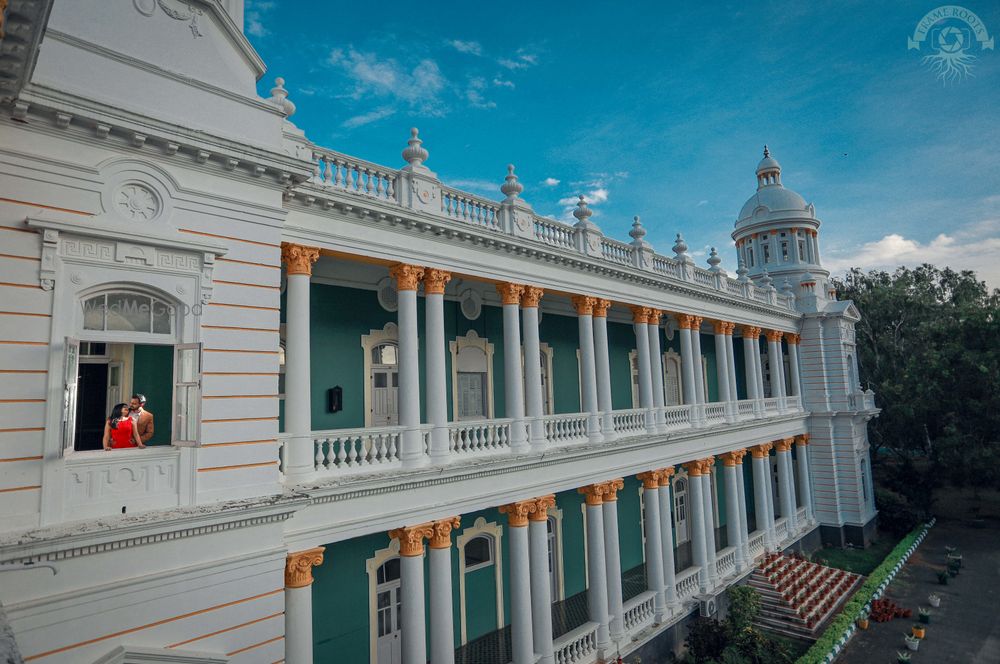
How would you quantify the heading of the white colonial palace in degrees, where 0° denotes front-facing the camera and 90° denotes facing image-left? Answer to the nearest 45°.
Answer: approximately 315°
